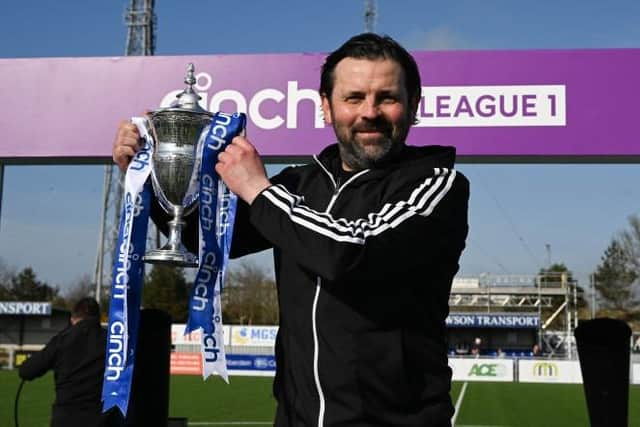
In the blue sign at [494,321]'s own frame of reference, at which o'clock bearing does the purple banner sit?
The purple banner is roughly at 12 o'clock from the blue sign.

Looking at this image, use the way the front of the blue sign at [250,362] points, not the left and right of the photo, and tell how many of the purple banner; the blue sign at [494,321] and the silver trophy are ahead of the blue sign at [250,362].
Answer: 2

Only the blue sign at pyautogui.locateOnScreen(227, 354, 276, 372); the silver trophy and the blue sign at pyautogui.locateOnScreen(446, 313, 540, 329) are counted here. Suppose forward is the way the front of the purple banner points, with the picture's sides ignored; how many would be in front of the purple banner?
1

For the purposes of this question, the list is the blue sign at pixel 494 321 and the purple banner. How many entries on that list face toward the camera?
2

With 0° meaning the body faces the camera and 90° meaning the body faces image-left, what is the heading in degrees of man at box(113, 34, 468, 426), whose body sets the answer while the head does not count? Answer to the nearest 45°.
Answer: approximately 45°

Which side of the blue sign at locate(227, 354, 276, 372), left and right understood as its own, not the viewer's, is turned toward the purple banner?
front

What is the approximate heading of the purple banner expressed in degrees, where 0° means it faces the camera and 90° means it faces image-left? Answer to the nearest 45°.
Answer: approximately 0°

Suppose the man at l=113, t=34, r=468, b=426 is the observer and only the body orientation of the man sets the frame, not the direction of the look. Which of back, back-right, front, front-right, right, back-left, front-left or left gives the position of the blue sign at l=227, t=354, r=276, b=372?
back-right

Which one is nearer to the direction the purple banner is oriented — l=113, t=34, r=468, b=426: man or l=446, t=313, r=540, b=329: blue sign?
the man

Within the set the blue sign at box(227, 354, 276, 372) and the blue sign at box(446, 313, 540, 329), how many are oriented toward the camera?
2

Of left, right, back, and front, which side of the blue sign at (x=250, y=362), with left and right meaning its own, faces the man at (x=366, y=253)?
front

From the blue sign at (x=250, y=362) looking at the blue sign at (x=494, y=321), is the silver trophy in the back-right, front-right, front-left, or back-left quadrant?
back-right
